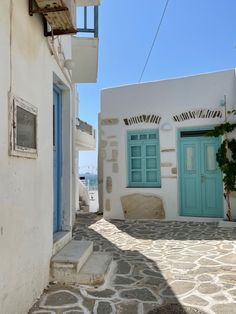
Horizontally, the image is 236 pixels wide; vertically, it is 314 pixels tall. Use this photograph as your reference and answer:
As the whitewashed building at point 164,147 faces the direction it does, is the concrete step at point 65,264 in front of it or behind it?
in front

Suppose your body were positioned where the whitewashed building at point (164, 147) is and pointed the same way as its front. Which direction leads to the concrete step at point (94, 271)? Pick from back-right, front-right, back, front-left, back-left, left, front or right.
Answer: front

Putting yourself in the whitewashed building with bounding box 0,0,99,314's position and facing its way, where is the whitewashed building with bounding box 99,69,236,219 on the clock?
the whitewashed building with bounding box 99,69,236,219 is roughly at 10 o'clock from the whitewashed building with bounding box 0,0,99,314.

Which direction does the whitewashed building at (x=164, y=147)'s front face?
toward the camera

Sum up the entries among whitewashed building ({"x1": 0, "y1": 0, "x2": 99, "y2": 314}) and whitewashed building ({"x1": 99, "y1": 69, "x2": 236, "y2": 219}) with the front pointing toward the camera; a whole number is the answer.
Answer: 1

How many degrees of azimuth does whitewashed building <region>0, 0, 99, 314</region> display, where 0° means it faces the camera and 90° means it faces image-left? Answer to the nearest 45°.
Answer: approximately 270°

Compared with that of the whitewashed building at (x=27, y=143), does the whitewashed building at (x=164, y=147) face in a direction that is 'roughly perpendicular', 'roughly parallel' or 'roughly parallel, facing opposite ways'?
roughly perpendicular

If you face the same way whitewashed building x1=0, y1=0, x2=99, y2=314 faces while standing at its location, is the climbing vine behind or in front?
in front
